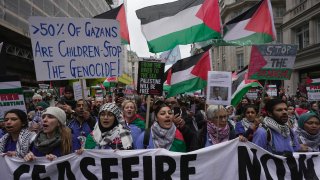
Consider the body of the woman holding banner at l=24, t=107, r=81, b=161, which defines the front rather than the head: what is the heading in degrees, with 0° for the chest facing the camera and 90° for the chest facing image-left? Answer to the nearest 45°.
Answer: approximately 45°

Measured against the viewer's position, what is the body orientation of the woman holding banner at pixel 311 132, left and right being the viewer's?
facing the viewer and to the right of the viewer

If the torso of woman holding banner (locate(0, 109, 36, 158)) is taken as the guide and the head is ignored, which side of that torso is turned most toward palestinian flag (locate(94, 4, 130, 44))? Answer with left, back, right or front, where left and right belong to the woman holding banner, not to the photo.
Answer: back

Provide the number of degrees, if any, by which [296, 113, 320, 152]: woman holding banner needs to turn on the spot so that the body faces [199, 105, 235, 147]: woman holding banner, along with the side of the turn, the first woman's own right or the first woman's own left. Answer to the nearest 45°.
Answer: approximately 90° to the first woman's own right

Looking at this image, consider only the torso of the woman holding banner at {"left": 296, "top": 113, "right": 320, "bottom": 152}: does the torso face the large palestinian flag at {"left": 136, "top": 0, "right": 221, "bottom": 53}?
no

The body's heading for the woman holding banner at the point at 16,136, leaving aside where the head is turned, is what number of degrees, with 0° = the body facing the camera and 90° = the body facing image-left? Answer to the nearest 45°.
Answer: approximately 45°

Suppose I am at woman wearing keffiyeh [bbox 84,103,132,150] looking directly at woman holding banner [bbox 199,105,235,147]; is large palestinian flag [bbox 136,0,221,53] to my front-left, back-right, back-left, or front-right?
front-left

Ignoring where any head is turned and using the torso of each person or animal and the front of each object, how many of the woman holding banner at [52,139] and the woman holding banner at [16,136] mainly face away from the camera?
0

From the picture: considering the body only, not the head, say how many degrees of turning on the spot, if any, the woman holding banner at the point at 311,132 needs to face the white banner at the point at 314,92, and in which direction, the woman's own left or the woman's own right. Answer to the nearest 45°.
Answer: approximately 135° to the woman's own left

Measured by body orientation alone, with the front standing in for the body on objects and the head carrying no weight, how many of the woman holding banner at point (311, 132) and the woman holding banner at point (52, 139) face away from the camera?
0

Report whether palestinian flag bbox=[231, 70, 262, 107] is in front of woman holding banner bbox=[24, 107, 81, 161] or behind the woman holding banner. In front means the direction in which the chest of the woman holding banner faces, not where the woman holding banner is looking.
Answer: behind

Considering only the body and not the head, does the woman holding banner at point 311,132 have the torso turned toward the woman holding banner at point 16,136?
no

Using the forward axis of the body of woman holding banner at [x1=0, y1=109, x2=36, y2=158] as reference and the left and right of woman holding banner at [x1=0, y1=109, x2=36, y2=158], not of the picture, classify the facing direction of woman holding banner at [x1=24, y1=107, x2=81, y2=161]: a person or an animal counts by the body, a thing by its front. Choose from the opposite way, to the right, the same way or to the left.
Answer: the same way

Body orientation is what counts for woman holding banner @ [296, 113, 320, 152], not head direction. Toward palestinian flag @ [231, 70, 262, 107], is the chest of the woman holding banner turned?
no

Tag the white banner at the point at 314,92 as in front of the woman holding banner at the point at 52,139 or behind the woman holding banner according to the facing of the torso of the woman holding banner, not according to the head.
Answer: behind
